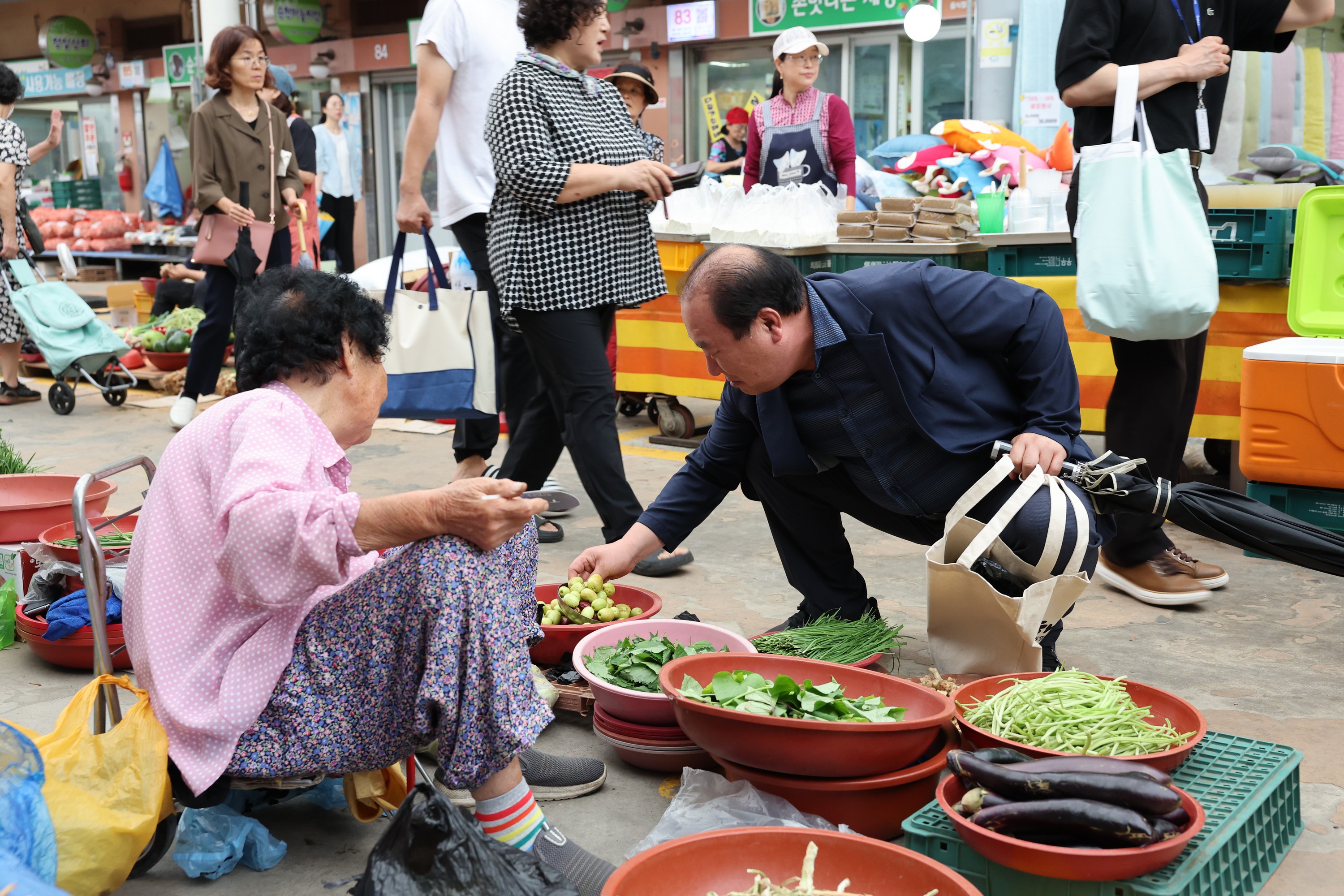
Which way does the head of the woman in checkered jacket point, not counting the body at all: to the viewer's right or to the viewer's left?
to the viewer's right

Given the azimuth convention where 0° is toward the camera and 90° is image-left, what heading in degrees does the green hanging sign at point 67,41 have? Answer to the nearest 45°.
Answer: approximately 0°

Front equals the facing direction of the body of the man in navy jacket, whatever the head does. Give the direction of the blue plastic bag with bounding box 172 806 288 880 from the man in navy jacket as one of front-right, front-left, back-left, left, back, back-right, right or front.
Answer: front

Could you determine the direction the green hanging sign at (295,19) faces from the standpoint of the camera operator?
facing the viewer

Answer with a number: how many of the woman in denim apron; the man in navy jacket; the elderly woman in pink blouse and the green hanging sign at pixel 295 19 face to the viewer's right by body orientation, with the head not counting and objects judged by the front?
1

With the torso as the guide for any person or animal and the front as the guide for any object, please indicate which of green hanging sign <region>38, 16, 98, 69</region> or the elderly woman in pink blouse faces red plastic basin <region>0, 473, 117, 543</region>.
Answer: the green hanging sign

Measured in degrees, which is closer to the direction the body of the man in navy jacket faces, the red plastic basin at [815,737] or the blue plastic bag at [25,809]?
the blue plastic bag

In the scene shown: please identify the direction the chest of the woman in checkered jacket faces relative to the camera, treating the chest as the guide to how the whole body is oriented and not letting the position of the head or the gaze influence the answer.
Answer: to the viewer's right

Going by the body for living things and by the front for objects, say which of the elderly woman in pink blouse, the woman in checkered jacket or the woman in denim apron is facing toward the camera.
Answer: the woman in denim apron

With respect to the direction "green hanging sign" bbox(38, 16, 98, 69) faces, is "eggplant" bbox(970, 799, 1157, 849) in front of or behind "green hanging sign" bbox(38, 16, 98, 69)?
in front

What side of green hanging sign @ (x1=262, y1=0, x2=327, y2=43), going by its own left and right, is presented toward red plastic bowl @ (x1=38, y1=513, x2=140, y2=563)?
front

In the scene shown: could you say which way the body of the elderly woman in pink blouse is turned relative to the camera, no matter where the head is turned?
to the viewer's right

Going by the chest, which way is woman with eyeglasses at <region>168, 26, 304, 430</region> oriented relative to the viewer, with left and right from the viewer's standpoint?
facing the viewer and to the right of the viewer

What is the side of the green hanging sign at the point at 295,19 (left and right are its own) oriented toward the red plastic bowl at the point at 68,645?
front

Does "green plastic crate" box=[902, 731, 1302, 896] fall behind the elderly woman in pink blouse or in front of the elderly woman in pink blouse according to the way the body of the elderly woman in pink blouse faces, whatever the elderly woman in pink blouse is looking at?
in front
